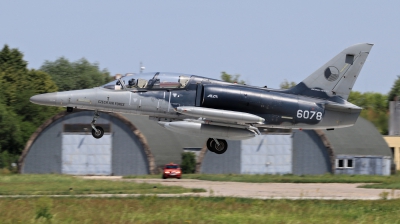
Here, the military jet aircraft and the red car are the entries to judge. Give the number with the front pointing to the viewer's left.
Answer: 1

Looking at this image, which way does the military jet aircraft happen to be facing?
to the viewer's left

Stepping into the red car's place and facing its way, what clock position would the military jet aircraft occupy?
The military jet aircraft is roughly at 12 o'clock from the red car.

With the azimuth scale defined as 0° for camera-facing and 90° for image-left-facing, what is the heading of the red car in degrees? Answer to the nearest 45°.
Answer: approximately 0°

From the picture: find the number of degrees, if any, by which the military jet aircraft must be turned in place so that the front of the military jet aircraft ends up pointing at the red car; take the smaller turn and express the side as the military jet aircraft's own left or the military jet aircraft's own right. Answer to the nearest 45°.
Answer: approximately 90° to the military jet aircraft's own right

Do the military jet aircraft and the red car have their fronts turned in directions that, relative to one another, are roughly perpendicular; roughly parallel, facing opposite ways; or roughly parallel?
roughly perpendicular
